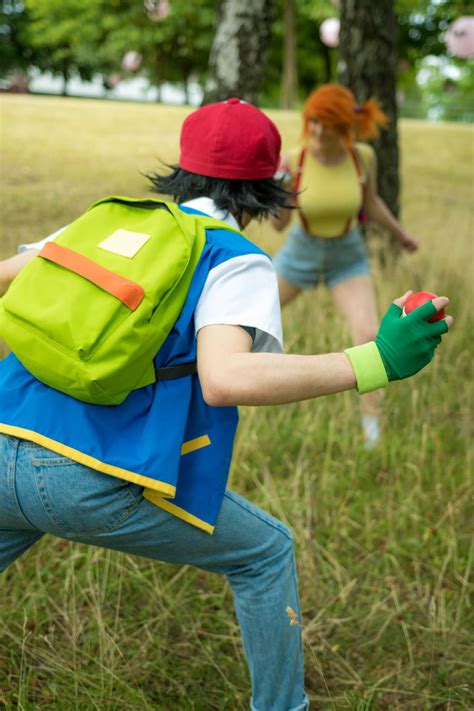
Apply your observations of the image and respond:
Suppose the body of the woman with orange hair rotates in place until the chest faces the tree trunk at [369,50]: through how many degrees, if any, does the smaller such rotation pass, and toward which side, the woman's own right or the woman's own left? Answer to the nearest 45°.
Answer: approximately 180°

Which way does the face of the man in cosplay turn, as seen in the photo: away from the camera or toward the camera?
away from the camera

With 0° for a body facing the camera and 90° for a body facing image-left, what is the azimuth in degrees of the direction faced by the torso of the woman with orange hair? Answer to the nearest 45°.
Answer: approximately 0°

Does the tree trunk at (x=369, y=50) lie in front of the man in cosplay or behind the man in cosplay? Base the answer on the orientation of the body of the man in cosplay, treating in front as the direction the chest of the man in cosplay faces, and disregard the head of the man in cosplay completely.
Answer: in front

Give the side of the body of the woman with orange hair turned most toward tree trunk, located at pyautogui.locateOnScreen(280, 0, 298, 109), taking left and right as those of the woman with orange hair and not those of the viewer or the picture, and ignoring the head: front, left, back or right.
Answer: back

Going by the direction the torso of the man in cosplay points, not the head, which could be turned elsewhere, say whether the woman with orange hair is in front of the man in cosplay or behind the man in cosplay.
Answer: in front

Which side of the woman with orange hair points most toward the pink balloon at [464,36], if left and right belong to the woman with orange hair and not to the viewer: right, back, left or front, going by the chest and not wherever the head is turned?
back

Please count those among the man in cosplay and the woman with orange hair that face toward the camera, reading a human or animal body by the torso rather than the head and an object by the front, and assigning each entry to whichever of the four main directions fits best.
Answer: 1

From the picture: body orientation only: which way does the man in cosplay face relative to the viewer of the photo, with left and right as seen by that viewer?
facing away from the viewer and to the right of the viewer

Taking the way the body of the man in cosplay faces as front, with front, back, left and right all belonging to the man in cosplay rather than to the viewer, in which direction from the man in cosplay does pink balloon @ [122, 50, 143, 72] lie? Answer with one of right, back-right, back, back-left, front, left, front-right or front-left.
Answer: front-left
